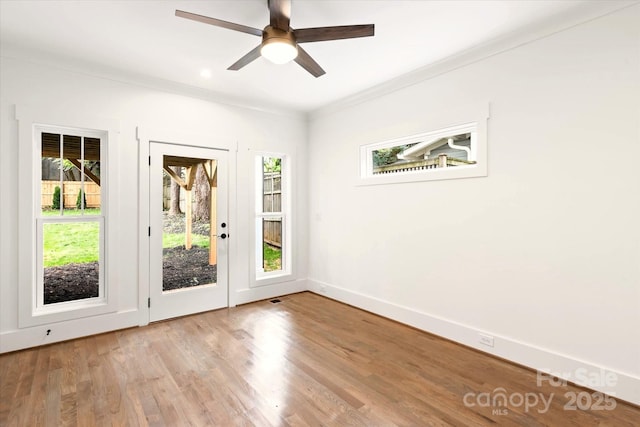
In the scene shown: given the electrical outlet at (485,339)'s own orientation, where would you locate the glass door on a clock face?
The glass door is roughly at 1 o'clock from the electrical outlet.

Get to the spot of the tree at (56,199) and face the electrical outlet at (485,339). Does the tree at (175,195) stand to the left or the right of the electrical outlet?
left

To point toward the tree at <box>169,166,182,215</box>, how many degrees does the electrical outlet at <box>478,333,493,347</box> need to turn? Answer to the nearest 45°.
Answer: approximately 45° to its right

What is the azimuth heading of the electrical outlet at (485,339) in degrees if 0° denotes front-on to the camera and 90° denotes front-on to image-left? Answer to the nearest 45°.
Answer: approximately 45°

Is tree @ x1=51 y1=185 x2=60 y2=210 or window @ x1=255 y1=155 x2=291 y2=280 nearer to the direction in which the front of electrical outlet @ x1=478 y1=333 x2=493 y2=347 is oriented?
the tree

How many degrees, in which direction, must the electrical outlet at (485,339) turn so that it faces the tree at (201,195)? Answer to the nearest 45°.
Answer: approximately 45° to its right

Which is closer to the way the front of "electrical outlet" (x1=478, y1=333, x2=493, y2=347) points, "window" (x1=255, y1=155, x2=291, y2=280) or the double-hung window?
the double-hung window

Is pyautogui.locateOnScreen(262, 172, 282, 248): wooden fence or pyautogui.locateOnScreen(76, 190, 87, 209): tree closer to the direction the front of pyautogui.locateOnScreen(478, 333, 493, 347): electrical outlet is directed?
the tree
